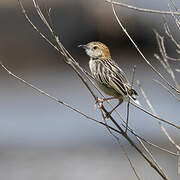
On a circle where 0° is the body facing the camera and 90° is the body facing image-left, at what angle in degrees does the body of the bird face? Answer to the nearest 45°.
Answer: approximately 90°
